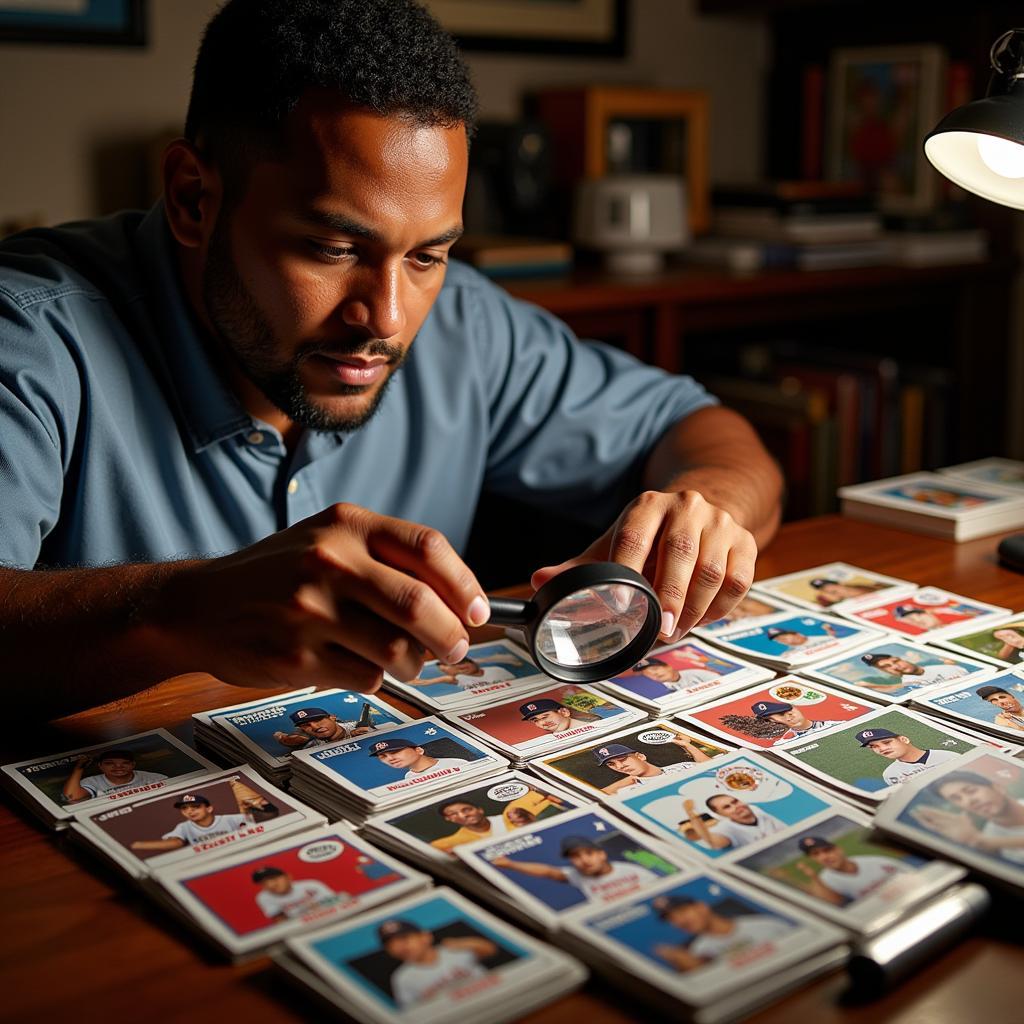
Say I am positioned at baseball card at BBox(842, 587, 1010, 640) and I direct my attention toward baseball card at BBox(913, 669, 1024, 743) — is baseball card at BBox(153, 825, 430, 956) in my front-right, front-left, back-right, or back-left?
front-right

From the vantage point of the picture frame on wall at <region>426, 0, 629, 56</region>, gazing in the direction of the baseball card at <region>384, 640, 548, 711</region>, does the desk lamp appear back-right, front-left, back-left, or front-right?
front-left

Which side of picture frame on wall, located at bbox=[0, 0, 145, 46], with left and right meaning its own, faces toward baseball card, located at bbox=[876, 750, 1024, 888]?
front

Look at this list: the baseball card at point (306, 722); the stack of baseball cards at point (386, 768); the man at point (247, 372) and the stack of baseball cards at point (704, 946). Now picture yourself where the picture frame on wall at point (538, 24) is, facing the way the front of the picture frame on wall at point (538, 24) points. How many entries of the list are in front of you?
4

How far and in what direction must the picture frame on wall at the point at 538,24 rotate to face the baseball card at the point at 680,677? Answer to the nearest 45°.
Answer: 0° — it already faces it

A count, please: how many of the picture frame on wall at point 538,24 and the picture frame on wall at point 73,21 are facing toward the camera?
2

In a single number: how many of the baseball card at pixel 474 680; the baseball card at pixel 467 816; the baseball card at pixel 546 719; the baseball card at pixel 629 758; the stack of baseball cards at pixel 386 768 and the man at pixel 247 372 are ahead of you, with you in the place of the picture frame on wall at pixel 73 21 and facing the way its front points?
6

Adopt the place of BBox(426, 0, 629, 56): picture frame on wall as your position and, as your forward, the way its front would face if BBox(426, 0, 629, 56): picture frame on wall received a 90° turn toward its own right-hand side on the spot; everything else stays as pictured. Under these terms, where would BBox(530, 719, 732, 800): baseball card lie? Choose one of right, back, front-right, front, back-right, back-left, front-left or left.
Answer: left

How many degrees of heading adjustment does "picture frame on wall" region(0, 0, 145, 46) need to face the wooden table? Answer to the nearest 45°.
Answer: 0° — it already faces it

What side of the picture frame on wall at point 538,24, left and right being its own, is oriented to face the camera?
front

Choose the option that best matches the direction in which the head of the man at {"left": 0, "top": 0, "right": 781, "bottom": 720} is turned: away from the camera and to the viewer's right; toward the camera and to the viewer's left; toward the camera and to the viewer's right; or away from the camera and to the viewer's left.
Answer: toward the camera and to the viewer's right

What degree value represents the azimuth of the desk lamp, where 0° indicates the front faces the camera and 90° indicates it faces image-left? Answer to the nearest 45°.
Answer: approximately 45°

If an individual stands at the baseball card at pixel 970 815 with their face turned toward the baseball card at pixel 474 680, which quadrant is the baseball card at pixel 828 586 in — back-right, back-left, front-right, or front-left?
front-right

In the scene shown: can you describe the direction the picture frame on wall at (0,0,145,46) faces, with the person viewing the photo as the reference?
facing the viewer

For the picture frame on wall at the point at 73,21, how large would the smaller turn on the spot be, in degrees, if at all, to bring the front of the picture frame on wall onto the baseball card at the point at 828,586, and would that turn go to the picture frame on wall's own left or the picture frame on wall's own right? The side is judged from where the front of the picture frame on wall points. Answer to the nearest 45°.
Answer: approximately 45° to the picture frame on wall's own left

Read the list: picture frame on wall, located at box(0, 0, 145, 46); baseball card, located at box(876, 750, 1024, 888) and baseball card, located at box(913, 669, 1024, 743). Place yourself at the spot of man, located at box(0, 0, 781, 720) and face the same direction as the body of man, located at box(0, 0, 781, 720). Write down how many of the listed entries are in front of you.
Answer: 2
